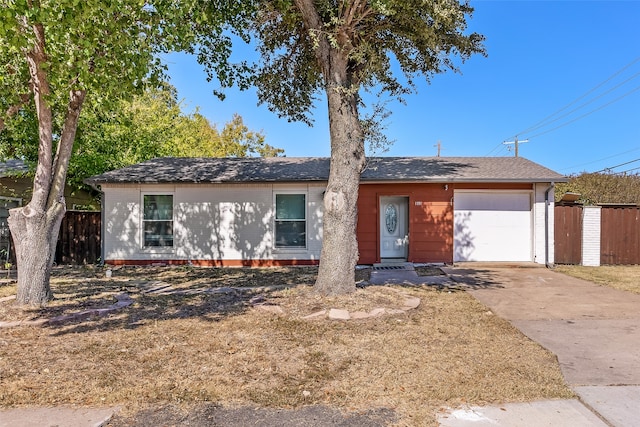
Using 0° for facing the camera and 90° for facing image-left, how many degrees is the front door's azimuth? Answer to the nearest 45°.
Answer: approximately 0°

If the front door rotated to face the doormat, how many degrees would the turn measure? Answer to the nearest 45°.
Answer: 0° — it already faces it

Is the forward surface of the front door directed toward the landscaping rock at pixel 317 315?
yes

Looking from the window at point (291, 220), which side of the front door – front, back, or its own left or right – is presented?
right

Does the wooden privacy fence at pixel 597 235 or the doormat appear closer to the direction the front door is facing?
the doormat

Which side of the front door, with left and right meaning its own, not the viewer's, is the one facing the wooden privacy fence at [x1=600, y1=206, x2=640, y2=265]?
left

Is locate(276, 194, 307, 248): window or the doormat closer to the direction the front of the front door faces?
the doormat

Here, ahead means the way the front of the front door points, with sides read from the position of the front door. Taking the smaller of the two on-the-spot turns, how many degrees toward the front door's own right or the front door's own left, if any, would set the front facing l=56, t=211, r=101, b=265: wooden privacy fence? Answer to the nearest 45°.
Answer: approximately 90° to the front door's own right

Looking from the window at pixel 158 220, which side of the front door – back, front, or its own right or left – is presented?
right

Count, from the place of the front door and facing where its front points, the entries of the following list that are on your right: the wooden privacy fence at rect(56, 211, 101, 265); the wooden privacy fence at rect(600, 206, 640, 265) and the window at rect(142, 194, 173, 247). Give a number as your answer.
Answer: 2

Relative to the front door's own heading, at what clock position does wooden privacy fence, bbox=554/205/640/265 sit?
The wooden privacy fence is roughly at 9 o'clock from the front door.
